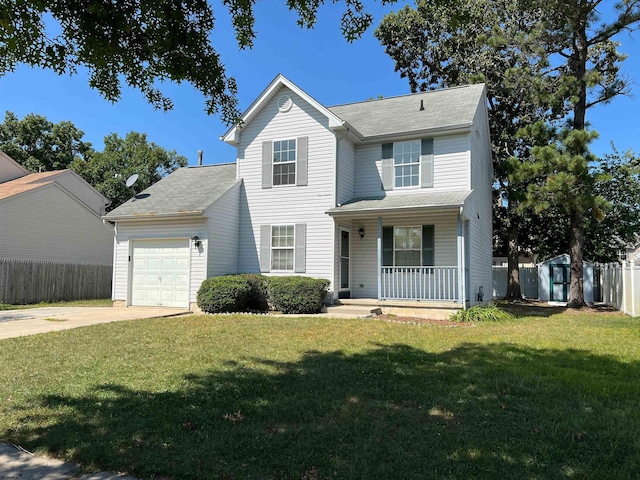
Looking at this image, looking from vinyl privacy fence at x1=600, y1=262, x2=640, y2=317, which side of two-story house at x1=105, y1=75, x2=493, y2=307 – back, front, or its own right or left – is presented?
left

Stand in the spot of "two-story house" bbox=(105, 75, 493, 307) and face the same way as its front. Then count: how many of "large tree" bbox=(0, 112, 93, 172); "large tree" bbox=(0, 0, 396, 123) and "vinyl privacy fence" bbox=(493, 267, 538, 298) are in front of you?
1

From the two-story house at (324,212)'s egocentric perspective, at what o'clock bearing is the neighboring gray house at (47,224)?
The neighboring gray house is roughly at 4 o'clock from the two-story house.

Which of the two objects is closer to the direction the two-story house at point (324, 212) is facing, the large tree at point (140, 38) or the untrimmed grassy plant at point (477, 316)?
the large tree

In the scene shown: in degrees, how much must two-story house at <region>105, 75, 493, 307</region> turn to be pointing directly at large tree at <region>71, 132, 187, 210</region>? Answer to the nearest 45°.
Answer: approximately 135° to its right

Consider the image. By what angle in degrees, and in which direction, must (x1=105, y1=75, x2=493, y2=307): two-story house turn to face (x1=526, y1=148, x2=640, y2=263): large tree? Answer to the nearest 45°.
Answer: approximately 135° to its left

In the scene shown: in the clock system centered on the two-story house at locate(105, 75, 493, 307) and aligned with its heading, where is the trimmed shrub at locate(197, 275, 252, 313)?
The trimmed shrub is roughly at 2 o'clock from the two-story house.

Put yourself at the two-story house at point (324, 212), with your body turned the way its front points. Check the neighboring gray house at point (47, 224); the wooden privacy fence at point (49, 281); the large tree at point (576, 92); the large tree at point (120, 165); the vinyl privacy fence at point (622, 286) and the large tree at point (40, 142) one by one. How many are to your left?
2

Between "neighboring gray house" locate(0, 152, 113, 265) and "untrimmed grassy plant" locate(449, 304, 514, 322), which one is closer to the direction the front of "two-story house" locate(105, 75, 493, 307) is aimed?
the untrimmed grassy plant

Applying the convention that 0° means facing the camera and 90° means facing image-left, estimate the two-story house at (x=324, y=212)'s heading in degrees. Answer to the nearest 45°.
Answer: approximately 0°
